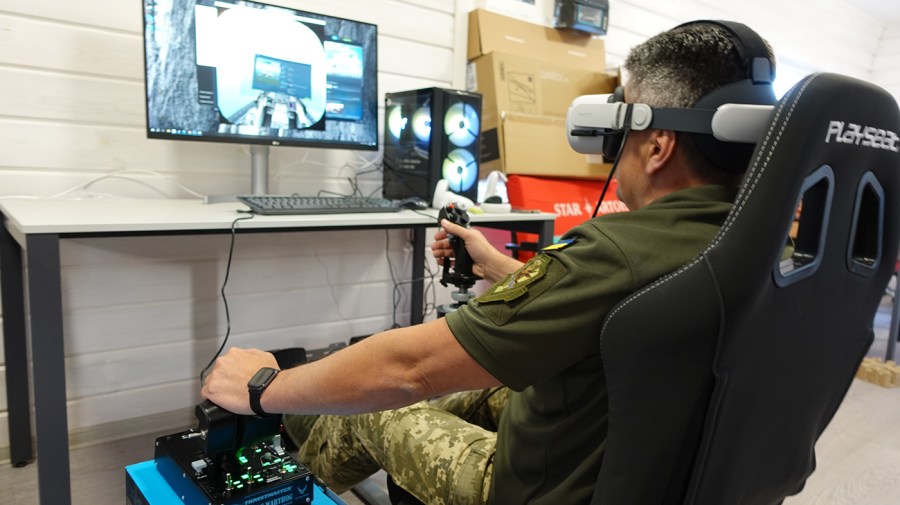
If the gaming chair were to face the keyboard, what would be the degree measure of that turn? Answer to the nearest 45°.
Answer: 0° — it already faces it

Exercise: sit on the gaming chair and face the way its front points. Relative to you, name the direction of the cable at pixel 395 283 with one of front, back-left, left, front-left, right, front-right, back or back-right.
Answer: front

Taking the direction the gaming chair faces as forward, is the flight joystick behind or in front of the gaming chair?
in front

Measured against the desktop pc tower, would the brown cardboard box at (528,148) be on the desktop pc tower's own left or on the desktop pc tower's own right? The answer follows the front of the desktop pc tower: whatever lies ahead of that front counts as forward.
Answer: on the desktop pc tower's own left

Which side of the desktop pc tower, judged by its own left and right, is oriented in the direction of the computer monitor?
right

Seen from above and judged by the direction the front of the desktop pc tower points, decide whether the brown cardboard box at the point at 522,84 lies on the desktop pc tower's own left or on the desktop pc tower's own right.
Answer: on the desktop pc tower's own left

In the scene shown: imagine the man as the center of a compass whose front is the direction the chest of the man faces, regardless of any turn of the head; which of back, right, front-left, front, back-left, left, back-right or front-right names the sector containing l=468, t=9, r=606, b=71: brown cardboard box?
front-right

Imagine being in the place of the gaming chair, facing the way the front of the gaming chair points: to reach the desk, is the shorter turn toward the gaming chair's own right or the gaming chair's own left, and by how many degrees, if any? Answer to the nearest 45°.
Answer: approximately 45° to the gaming chair's own left

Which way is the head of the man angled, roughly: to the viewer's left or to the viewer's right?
to the viewer's left

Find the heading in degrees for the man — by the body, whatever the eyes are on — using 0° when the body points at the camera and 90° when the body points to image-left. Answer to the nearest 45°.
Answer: approximately 135°

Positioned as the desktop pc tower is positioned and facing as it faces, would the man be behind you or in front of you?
in front

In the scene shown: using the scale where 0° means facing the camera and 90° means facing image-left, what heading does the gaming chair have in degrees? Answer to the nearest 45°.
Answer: approximately 135°

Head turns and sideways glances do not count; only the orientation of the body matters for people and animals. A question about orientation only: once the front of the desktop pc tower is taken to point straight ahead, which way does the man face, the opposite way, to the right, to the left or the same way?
the opposite way

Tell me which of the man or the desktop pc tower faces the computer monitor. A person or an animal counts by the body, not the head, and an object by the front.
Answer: the man

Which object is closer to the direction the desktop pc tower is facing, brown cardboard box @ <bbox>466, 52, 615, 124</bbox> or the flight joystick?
the flight joystick

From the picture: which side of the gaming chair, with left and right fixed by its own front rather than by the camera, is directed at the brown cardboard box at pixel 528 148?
front

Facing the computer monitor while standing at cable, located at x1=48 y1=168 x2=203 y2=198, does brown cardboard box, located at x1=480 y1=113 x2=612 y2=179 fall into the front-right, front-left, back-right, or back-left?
front-left

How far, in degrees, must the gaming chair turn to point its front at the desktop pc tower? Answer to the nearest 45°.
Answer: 0° — it already faces it

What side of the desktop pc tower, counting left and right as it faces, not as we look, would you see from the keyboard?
right

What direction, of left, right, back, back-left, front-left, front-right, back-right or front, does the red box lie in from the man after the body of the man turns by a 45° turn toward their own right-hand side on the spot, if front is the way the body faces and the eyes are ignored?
front
